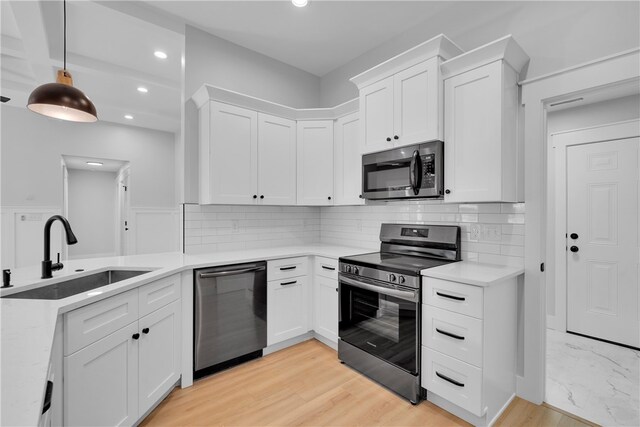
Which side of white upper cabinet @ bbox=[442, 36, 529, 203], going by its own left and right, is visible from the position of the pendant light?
front

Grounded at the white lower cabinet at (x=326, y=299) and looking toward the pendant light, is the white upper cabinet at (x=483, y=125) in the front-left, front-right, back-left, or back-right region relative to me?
back-left

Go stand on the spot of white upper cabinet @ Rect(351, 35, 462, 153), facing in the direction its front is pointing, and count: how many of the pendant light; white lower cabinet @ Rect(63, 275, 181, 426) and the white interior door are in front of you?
2

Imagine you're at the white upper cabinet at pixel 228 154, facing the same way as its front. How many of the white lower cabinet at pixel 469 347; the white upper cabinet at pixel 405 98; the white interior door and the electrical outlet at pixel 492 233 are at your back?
0

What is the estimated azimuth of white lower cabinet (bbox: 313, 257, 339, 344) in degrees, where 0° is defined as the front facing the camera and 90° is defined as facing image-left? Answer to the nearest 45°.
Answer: approximately 45°

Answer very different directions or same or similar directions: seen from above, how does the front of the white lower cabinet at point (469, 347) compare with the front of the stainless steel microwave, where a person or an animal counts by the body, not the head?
same or similar directions

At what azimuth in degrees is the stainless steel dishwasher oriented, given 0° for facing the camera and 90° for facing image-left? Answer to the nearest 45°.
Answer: approximately 315°

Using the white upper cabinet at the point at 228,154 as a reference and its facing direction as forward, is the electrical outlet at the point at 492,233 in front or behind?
in front

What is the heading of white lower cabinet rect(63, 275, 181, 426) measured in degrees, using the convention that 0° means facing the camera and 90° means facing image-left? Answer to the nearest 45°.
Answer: approximately 315°

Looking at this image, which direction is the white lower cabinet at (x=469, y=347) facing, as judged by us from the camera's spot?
facing the viewer and to the left of the viewer
